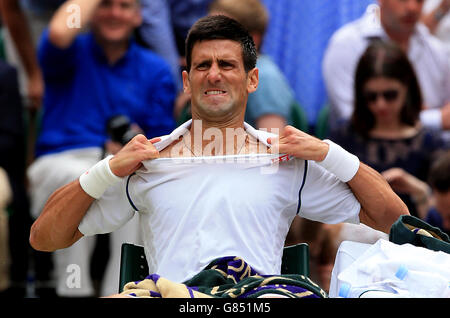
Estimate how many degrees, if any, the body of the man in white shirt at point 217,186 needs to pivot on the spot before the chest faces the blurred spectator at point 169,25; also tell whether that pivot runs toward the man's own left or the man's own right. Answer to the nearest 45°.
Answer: approximately 180°

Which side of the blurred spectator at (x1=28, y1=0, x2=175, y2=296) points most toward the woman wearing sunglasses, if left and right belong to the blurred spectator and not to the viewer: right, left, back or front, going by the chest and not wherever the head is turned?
left

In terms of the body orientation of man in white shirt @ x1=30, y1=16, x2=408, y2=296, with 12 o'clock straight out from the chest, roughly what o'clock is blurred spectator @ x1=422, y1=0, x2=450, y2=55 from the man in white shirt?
The blurred spectator is roughly at 7 o'clock from the man in white shirt.

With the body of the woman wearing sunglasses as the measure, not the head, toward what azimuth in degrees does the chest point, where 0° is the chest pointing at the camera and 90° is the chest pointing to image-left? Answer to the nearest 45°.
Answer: approximately 0°

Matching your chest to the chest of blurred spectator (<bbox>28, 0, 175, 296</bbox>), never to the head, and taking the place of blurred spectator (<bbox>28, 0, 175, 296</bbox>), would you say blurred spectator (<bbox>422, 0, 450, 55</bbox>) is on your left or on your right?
on your left

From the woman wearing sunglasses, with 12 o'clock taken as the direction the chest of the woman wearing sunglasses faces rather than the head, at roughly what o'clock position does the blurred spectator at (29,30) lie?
The blurred spectator is roughly at 3 o'clock from the woman wearing sunglasses.

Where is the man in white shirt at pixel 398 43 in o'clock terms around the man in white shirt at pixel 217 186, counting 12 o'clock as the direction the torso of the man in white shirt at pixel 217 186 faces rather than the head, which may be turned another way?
the man in white shirt at pixel 398 43 is roughly at 7 o'clock from the man in white shirt at pixel 217 186.

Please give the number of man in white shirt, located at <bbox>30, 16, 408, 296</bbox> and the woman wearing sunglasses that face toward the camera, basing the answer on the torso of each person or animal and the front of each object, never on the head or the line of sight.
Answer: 2
